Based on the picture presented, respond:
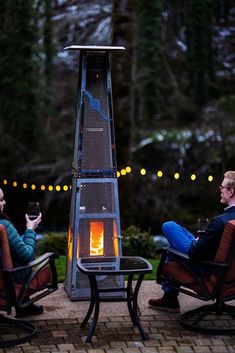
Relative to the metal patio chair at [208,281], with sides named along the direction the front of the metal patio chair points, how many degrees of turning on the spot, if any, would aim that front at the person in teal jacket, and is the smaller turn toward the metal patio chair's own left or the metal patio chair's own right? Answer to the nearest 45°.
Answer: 0° — it already faces them

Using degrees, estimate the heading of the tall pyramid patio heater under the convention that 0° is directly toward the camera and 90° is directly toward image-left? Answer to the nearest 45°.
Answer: approximately 0°

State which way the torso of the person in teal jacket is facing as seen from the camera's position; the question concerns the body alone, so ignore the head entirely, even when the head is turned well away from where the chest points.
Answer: to the viewer's right

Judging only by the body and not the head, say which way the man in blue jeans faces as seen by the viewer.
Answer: to the viewer's left

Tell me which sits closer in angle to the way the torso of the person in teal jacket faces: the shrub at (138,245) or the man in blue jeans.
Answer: the man in blue jeans

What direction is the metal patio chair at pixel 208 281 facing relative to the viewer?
to the viewer's left

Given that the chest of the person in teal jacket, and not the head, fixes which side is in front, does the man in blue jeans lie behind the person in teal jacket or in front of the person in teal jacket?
in front

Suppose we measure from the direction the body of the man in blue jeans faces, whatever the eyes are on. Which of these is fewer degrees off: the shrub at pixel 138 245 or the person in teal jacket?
the person in teal jacket

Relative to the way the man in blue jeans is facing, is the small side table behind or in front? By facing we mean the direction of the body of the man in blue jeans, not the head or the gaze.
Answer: in front

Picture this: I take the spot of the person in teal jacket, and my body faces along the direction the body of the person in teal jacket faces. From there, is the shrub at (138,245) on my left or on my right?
on my left

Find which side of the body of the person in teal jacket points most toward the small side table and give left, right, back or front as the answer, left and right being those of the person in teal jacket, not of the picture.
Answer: front

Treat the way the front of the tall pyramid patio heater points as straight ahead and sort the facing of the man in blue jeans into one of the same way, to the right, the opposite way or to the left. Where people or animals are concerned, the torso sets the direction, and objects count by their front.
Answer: to the right

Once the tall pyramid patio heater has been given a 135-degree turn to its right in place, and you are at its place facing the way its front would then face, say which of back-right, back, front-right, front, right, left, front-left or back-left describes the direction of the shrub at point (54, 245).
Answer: front-right

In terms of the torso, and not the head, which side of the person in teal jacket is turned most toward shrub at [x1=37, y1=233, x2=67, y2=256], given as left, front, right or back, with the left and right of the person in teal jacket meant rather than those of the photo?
left
